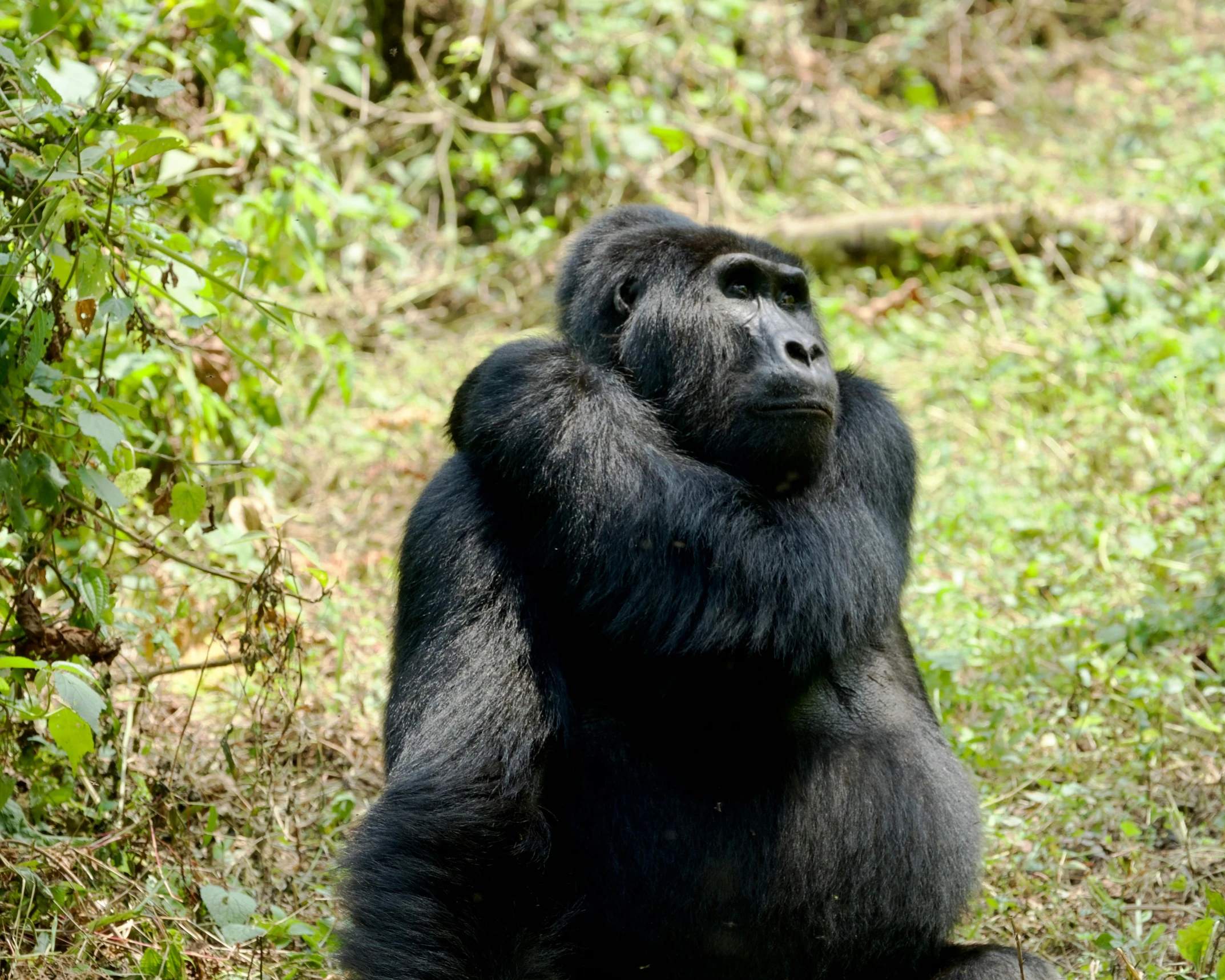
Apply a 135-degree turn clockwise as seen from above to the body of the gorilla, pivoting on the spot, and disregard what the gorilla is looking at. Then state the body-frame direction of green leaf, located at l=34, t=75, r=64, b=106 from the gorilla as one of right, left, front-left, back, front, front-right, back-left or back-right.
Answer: front-right

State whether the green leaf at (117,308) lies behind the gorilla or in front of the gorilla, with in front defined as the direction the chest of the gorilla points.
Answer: behind

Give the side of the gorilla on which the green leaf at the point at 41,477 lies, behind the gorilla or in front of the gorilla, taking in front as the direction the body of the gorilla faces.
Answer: behind

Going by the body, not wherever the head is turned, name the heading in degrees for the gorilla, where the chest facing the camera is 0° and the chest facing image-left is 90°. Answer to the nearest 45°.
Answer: approximately 315°

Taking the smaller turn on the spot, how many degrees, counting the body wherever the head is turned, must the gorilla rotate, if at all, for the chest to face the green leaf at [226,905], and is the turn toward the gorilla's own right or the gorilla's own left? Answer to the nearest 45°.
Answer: approximately 135° to the gorilla's own right

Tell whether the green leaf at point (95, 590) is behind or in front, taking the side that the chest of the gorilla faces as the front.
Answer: behind

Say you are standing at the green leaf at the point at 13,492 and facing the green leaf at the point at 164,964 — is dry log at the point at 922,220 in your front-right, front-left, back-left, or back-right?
back-left

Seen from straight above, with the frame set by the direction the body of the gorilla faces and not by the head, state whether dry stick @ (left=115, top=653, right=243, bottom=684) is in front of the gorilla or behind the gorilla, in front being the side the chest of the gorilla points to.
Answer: behind

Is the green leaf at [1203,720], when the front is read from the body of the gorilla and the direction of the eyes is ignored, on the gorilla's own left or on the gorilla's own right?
on the gorilla's own left

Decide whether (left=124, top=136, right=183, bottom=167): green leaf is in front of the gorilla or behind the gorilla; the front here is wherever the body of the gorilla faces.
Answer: behind

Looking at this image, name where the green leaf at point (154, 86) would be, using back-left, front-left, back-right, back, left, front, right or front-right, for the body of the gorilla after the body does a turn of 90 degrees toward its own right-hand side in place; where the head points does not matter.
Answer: right

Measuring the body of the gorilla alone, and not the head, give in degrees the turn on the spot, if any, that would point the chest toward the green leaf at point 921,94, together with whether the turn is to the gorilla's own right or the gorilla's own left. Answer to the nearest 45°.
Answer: approximately 135° to the gorilla's own left

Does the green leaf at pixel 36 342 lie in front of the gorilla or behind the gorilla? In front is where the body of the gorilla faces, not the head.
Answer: behind
